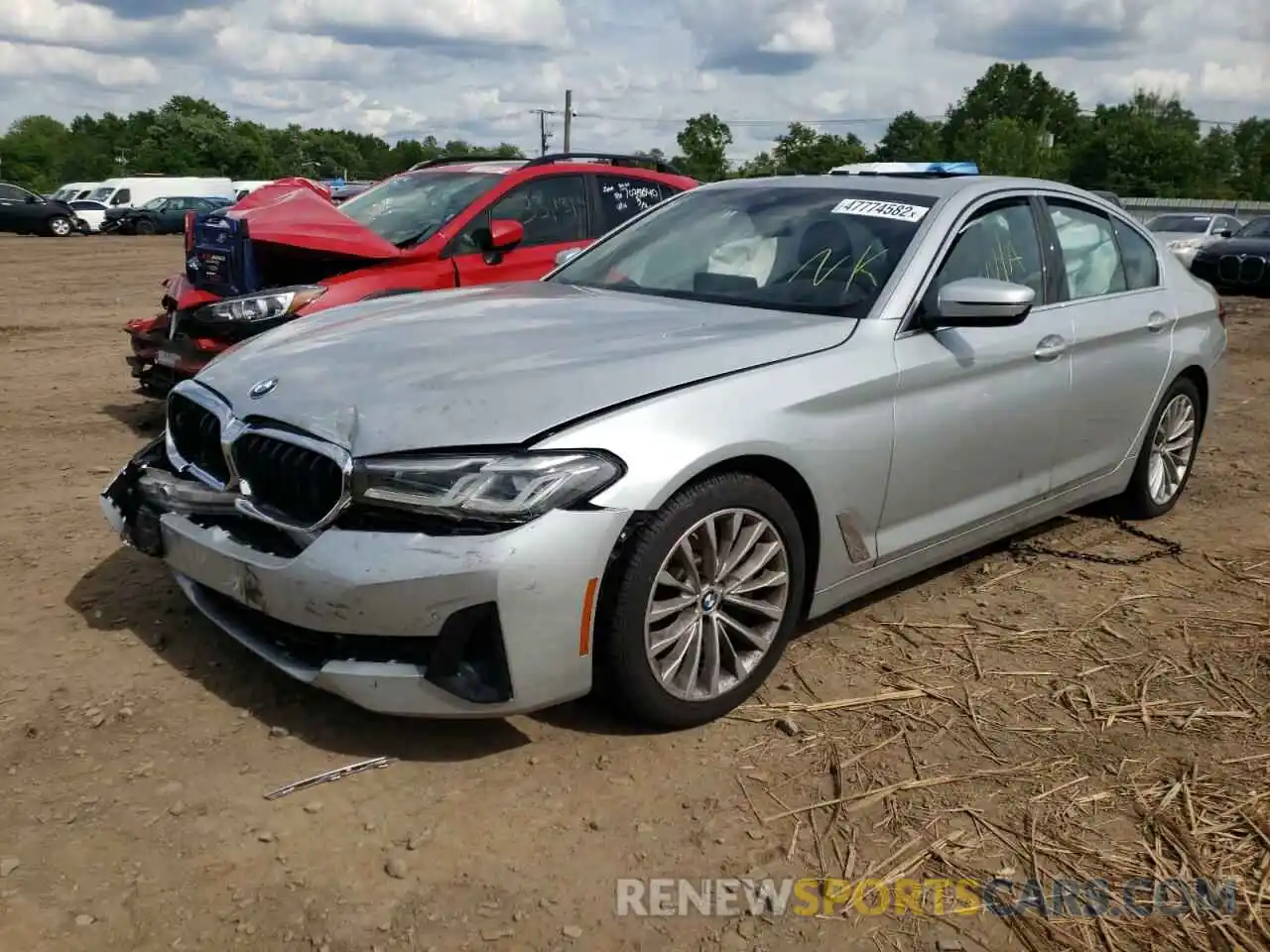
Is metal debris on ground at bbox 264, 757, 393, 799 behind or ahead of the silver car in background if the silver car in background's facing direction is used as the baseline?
ahead

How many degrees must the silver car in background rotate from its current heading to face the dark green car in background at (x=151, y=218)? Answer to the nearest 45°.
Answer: approximately 45° to its right

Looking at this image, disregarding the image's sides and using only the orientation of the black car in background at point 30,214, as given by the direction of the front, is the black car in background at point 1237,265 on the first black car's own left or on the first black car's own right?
on the first black car's own right

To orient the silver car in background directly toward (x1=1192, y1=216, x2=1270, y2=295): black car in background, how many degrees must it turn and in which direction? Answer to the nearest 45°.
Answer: approximately 45° to its left

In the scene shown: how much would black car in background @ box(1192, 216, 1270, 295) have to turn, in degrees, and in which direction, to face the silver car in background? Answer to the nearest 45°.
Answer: approximately 135° to its right

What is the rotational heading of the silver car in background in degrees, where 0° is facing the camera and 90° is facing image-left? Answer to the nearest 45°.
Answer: approximately 45°

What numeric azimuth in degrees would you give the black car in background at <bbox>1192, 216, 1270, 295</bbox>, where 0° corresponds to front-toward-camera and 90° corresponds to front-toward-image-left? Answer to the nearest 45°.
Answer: approximately 45°
